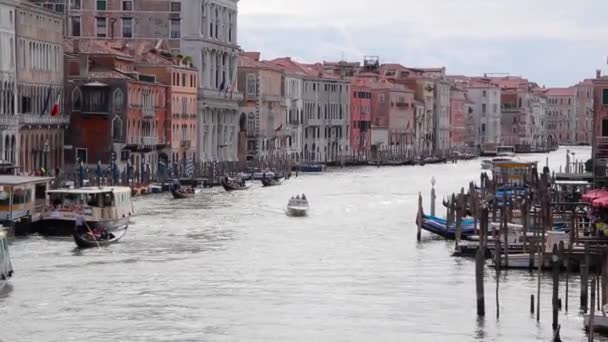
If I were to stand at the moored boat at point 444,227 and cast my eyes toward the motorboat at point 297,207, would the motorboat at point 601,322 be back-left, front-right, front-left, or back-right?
back-left

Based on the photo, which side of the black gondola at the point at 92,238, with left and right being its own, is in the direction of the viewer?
right
